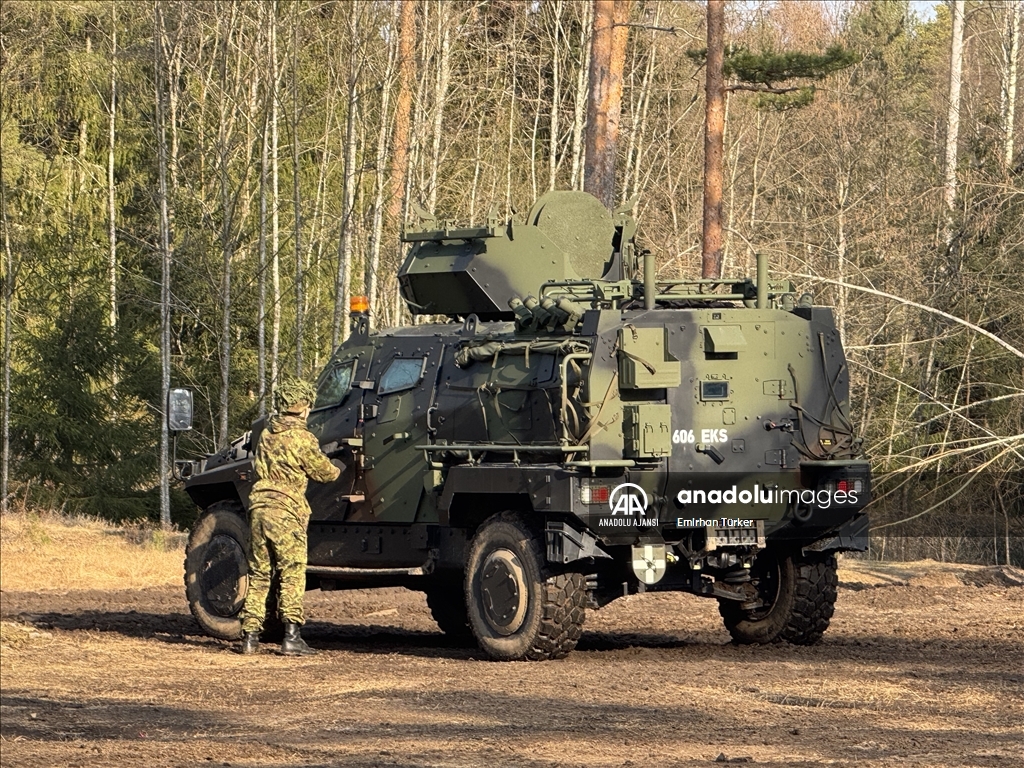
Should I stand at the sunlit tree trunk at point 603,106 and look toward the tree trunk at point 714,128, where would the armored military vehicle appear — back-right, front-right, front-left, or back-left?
back-right

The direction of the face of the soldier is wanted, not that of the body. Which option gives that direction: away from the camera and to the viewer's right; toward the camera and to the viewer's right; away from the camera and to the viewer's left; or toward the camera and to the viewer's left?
away from the camera and to the viewer's right

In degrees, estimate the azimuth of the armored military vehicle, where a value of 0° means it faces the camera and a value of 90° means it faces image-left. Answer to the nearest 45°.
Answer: approximately 135°

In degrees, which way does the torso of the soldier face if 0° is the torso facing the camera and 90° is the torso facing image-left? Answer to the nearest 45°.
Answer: approximately 225°

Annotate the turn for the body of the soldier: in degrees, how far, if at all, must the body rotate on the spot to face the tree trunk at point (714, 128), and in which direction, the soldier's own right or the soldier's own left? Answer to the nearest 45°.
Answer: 0° — they already face it

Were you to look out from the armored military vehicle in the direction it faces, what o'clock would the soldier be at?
The soldier is roughly at 11 o'clock from the armored military vehicle.

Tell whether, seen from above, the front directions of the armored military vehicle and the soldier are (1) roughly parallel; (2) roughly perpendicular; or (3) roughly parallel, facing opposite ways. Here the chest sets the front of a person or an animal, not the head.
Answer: roughly perpendicular
